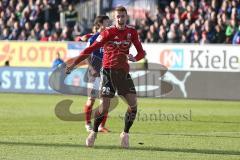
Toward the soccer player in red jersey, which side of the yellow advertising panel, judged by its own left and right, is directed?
front

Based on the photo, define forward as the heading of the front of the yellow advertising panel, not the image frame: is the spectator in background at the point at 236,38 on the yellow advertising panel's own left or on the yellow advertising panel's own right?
on the yellow advertising panel's own left

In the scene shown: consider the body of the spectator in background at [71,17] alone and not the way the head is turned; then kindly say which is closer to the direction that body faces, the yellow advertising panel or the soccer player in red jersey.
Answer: the soccer player in red jersey

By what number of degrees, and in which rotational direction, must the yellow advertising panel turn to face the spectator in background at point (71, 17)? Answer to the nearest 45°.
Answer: approximately 135° to its left

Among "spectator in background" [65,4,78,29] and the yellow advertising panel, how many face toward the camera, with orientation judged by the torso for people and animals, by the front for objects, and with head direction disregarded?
2
